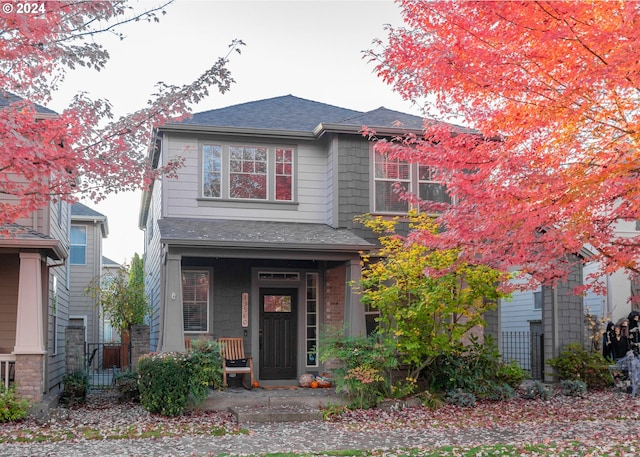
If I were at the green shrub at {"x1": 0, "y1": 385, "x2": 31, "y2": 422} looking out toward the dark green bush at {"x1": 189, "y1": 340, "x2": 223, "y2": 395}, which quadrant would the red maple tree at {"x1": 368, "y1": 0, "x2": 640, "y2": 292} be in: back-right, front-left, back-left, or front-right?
front-right

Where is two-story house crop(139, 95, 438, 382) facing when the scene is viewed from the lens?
facing the viewer

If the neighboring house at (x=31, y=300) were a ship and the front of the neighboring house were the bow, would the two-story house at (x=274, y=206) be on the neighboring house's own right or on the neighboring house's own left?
on the neighboring house's own left

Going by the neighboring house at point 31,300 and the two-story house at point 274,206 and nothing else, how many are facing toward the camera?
2

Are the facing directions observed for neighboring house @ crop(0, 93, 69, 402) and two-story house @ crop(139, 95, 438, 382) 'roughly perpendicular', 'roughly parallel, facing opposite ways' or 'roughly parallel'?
roughly parallel

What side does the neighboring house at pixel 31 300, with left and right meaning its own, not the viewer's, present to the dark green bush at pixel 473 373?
left

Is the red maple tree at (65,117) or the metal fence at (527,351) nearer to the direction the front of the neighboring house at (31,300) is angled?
the red maple tree

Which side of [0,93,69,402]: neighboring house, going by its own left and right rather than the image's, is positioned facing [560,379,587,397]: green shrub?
left

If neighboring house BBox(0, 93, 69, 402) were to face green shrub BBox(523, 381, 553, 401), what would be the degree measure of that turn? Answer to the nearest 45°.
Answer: approximately 90° to its left

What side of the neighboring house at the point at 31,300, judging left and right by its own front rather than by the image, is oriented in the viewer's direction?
front
